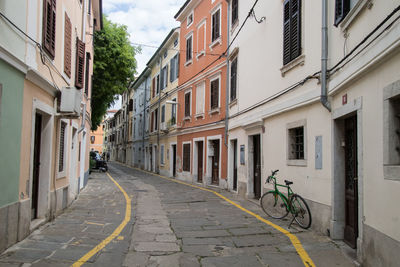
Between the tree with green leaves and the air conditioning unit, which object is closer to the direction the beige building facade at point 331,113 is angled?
the air conditioning unit

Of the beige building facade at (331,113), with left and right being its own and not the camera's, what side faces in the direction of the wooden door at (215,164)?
right

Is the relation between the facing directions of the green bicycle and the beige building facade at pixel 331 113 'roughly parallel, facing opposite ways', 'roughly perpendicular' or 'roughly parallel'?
roughly perpendicular

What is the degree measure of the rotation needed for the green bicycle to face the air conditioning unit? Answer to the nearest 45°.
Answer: approximately 45° to its left

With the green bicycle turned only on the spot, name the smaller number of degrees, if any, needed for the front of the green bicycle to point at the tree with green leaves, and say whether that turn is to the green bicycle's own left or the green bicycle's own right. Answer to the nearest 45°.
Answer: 0° — it already faces it

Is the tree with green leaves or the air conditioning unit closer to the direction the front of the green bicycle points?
the tree with green leaves

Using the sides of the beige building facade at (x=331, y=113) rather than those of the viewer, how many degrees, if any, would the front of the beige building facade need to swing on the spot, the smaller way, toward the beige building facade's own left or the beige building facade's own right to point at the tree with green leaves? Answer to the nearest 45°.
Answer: approximately 90° to the beige building facade's own right

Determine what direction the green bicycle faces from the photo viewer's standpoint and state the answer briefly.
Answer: facing away from the viewer and to the left of the viewer

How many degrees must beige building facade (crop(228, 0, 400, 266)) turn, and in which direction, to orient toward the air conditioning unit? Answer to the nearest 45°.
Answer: approximately 45° to its right
